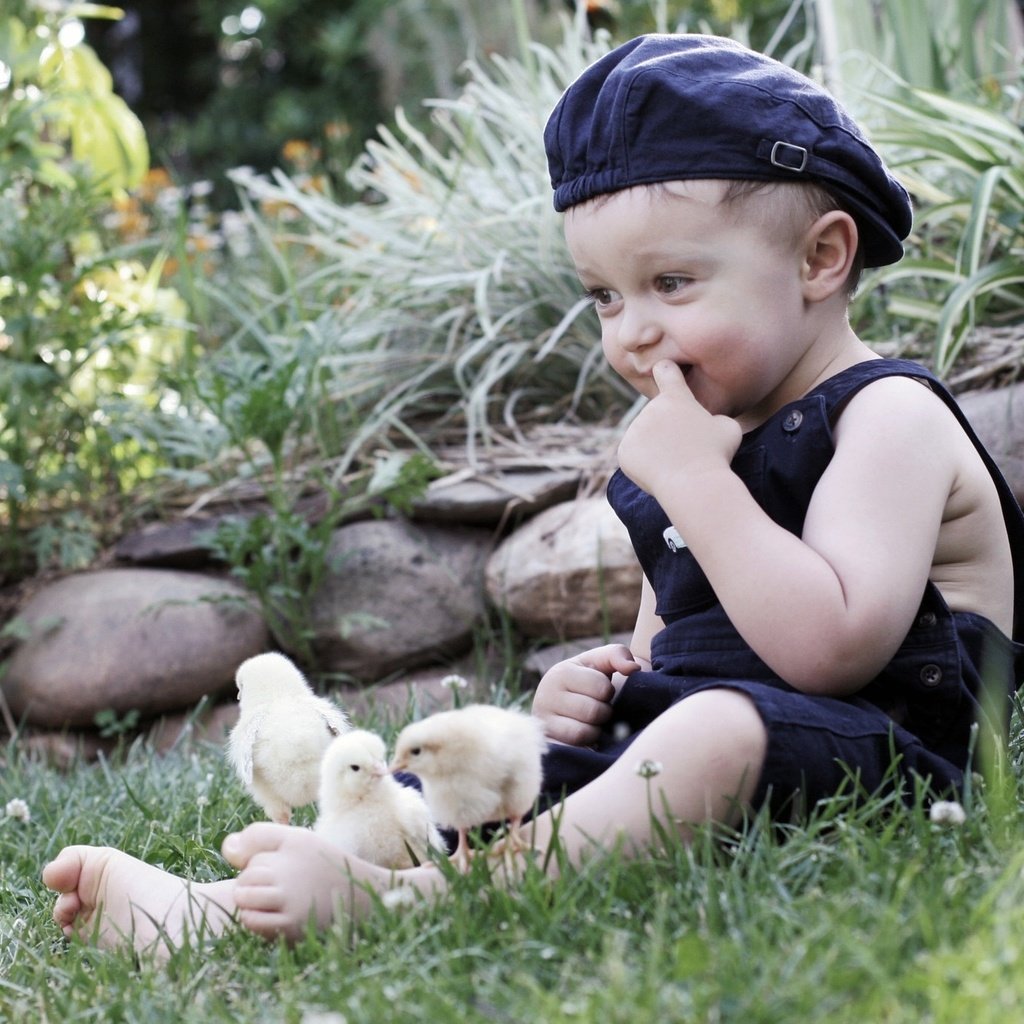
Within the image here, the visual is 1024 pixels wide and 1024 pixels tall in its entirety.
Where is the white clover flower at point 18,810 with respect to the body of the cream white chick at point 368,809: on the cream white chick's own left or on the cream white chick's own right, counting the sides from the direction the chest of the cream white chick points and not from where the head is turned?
on the cream white chick's own right

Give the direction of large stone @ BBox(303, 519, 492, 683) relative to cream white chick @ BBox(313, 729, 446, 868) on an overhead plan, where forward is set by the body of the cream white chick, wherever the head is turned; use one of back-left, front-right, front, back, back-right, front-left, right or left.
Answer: back-right

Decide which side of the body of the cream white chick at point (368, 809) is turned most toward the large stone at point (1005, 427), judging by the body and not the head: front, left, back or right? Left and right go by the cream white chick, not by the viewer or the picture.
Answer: back

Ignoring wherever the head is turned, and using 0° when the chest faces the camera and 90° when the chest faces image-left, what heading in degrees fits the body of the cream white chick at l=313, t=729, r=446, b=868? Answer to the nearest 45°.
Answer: approximately 45°

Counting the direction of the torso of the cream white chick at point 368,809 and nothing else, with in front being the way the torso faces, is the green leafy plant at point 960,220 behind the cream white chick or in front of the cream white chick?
behind

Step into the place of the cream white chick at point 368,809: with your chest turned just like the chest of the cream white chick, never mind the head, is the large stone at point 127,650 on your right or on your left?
on your right
